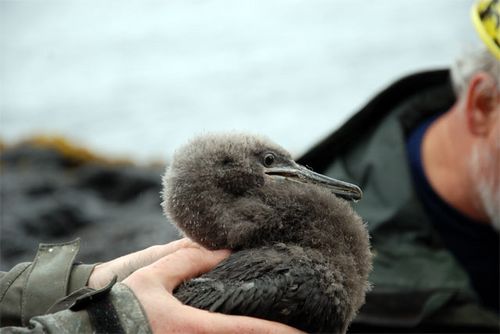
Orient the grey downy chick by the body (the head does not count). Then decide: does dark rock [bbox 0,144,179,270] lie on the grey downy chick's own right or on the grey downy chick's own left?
on the grey downy chick's own left

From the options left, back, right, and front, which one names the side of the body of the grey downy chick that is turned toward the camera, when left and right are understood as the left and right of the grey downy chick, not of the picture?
right
